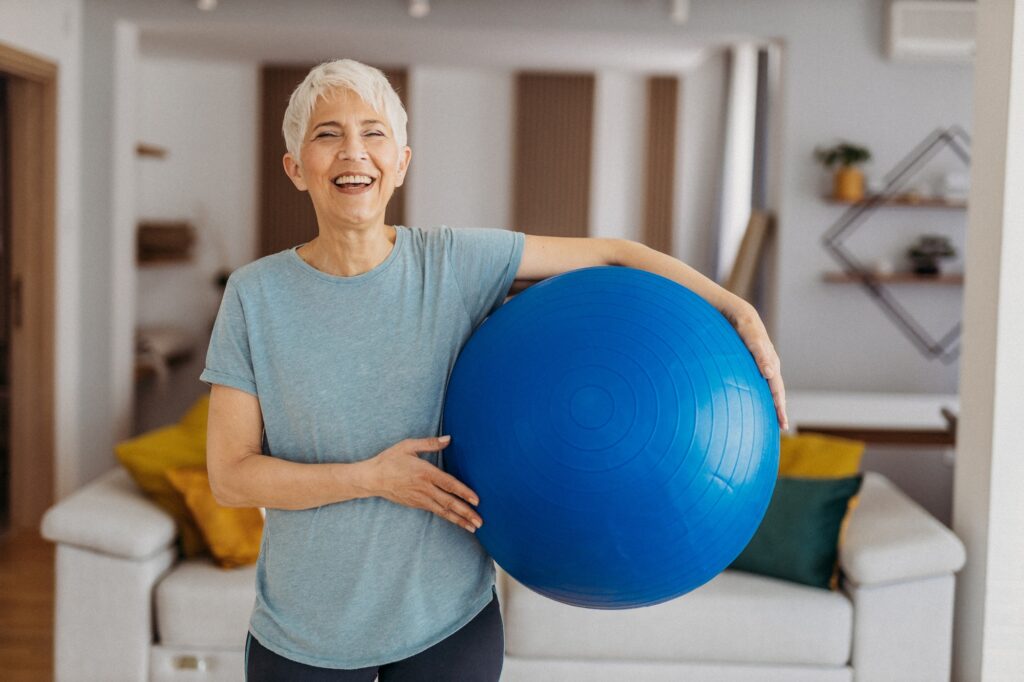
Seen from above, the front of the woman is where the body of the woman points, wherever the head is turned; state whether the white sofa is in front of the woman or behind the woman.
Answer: behind

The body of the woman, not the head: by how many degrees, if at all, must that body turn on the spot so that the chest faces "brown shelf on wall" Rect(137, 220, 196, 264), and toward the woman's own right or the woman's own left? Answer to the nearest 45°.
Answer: approximately 180°

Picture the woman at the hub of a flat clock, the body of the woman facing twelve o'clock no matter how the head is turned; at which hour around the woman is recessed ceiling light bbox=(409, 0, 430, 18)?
The recessed ceiling light is roughly at 6 o'clock from the woman.

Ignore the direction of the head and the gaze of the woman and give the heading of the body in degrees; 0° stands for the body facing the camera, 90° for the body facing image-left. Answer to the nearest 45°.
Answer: approximately 0°

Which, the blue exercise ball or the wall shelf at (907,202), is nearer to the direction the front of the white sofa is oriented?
the blue exercise ball

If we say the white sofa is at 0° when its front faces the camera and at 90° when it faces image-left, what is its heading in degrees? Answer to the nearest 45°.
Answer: approximately 0°
